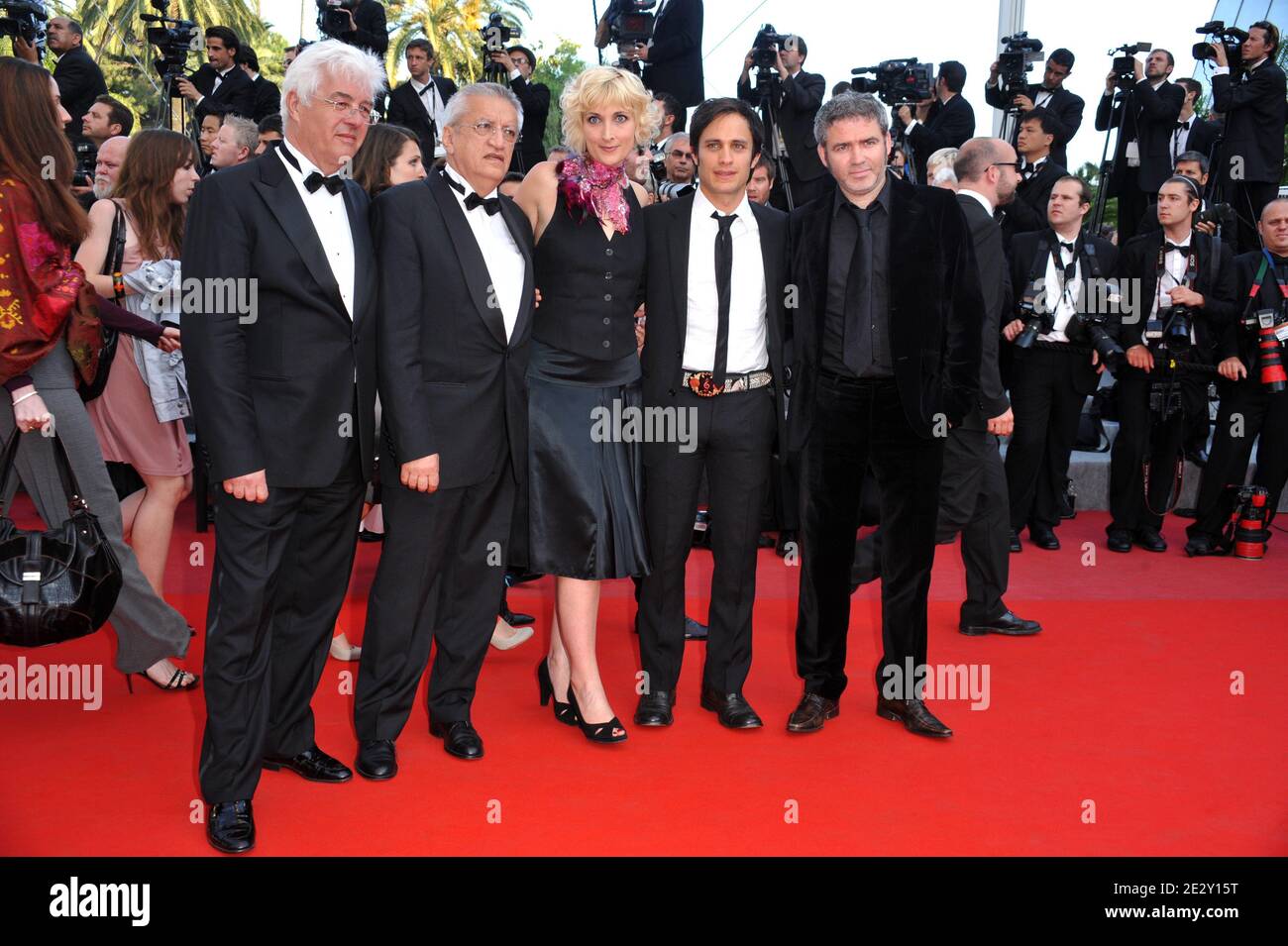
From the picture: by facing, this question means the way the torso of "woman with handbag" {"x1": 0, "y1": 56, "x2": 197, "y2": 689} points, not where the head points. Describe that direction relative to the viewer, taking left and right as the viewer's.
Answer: facing to the right of the viewer

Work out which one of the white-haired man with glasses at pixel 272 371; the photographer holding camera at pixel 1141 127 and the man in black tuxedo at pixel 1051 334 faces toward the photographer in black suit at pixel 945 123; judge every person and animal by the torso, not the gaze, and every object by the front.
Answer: the photographer holding camera

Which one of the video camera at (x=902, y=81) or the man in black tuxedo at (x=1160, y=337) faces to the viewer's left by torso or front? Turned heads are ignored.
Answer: the video camera

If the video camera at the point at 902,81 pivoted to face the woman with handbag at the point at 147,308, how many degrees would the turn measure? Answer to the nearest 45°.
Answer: approximately 45° to its left

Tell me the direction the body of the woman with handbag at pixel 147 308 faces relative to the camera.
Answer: to the viewer's right

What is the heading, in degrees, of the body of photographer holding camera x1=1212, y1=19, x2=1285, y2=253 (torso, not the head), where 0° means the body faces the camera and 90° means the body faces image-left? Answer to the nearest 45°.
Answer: approximately 90°
